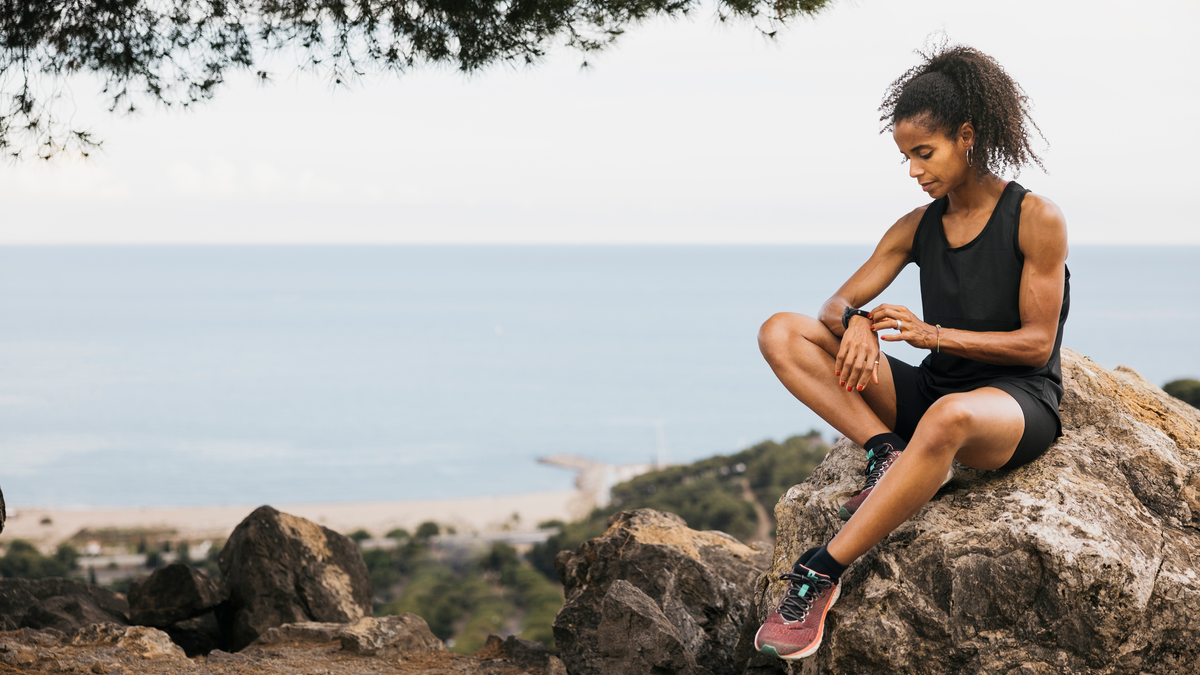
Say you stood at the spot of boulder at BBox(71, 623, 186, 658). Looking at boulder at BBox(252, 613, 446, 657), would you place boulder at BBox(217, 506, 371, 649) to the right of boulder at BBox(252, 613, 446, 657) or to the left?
left

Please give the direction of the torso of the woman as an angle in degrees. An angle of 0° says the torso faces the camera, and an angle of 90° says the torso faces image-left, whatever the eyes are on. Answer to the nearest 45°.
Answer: approximately 45°
